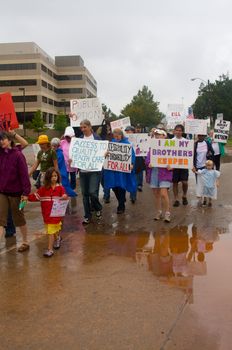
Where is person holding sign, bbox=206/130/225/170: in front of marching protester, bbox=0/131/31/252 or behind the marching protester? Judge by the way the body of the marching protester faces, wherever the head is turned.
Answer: behind

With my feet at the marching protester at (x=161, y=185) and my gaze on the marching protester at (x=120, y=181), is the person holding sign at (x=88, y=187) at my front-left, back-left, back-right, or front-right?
front-left

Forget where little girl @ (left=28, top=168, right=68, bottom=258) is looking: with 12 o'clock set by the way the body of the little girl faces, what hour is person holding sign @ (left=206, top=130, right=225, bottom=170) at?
The person holding sign is roughly at 7 o'clock from the little girl.

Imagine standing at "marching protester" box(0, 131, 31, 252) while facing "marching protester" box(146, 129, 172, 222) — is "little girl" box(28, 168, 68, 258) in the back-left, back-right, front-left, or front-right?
front-right

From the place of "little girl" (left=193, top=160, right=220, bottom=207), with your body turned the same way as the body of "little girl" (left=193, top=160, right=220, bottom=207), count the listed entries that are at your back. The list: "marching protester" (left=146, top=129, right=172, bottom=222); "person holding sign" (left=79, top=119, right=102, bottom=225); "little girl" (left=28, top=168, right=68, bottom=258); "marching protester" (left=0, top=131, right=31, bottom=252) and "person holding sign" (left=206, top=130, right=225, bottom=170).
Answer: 1

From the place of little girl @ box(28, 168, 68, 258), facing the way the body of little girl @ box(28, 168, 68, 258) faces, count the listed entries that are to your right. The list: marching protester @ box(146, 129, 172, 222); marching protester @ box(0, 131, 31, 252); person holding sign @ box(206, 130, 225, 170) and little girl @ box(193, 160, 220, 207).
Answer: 1

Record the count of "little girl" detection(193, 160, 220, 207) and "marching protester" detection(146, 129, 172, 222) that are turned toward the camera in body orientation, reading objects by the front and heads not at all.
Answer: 2

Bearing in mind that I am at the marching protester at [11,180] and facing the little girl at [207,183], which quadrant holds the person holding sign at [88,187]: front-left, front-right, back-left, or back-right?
front-left

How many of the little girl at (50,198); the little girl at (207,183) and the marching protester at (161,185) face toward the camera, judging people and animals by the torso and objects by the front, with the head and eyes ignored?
3

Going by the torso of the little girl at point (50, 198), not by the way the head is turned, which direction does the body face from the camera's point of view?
toward the camera

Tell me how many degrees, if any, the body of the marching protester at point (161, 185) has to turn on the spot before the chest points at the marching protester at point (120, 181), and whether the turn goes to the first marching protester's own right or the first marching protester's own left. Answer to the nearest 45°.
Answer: approximately 135° to the first marching protester's own right

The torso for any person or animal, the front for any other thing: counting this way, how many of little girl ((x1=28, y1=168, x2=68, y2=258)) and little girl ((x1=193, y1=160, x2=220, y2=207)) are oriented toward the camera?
2

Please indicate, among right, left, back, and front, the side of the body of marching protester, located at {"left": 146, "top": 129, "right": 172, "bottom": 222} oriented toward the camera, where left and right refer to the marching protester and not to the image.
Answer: front

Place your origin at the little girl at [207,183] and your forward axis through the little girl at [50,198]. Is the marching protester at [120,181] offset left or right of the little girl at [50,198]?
right

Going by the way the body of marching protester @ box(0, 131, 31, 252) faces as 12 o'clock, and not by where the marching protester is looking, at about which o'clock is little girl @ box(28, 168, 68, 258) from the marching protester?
The little girl is roughly at 8 o'clock from the marching protester.

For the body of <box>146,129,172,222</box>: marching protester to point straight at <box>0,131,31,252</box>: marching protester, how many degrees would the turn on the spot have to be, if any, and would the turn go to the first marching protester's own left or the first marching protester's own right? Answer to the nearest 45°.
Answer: approximately 45° to the first marching protester's own right
